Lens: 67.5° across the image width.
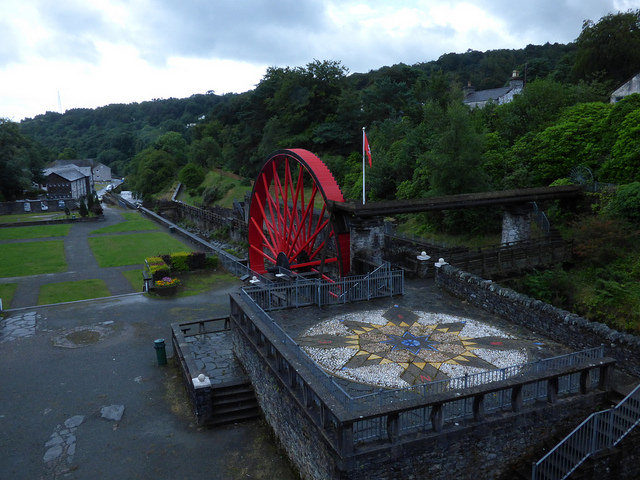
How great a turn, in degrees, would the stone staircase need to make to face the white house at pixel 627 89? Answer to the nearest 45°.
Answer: approximately 135° to its left

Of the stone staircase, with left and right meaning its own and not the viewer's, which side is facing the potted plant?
back

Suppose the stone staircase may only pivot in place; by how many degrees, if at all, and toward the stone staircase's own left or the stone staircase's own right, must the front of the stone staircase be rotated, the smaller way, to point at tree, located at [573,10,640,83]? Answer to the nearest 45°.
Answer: approximately 135° to the stone staircase's own left

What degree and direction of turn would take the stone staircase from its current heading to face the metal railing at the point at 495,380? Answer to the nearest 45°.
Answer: approximately 45° to its left

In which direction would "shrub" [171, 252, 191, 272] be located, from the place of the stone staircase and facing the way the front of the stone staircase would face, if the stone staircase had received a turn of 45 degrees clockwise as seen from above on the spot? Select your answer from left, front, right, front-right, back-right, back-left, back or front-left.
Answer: back-right

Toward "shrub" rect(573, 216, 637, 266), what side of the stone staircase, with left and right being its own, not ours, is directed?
left

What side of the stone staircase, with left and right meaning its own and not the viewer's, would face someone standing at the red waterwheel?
back

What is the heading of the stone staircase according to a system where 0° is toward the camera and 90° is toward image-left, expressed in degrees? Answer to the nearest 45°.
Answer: approximately 0°

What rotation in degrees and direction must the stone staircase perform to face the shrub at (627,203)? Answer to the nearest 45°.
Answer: approximately 90° to its left

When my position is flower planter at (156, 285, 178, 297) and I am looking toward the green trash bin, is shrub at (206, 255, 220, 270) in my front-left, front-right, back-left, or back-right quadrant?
back-left

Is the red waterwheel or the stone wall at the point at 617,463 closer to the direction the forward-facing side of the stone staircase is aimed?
the stone wall

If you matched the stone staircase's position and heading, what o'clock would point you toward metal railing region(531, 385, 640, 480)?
The metal railing is roughly at 10 o'clock from the stone staircase.

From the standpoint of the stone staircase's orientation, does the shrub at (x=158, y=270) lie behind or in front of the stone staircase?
behind

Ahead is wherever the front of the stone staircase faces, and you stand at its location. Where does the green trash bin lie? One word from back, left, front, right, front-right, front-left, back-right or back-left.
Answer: back-right

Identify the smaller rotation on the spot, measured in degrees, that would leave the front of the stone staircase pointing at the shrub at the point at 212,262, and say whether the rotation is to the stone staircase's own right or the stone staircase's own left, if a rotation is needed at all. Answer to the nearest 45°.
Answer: approximately 180°
